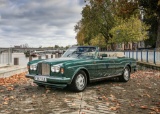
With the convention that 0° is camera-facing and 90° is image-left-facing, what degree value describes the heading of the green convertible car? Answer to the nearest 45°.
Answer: approximately 45°

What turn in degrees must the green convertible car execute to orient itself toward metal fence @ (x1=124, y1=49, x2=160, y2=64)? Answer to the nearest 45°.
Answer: approximately 180°

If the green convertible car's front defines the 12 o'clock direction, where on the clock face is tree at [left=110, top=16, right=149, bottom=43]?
The tree is roughly at 5 o'clock from the green convertible car.

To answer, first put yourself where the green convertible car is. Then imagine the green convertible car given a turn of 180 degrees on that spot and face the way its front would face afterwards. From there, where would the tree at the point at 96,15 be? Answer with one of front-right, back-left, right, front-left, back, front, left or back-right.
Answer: front-left
